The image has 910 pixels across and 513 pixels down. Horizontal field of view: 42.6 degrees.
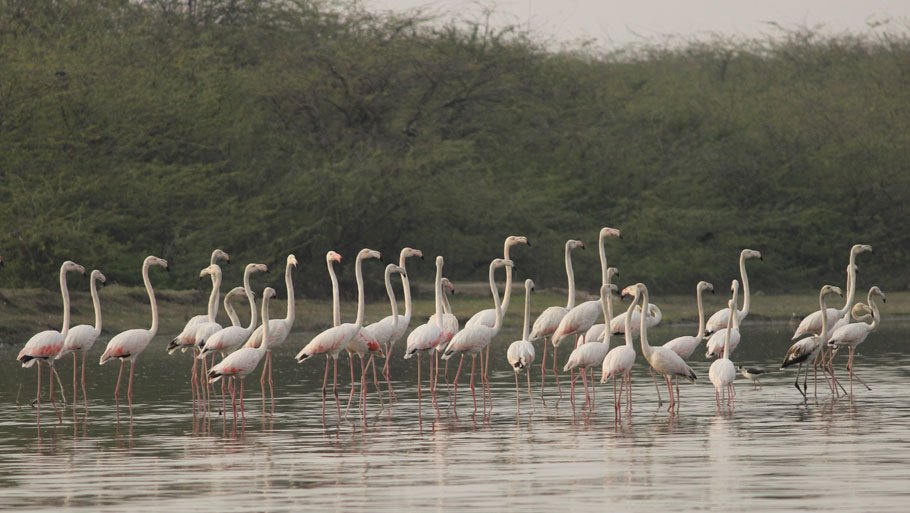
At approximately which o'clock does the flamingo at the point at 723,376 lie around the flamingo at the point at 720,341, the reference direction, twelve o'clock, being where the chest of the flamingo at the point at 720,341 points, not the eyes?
the flamingo at the point at 723,376 is roughly at 3 o'clock from the flamingo at the point at 720,341.

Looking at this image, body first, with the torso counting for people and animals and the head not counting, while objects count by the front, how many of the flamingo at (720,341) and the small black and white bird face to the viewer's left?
1

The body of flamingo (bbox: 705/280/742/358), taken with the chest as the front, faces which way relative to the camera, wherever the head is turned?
to the viewer's right

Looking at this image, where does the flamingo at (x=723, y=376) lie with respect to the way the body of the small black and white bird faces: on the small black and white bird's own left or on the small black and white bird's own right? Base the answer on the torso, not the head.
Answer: on the small black and white bird's own left

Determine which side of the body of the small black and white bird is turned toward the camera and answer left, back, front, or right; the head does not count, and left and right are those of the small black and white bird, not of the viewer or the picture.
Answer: left
